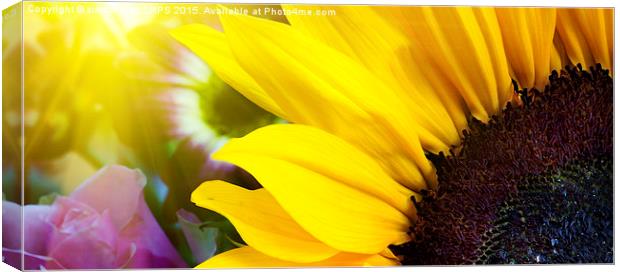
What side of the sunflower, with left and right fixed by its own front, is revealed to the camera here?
front

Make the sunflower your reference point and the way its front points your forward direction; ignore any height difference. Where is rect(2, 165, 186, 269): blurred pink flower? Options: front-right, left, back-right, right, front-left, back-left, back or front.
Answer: right
